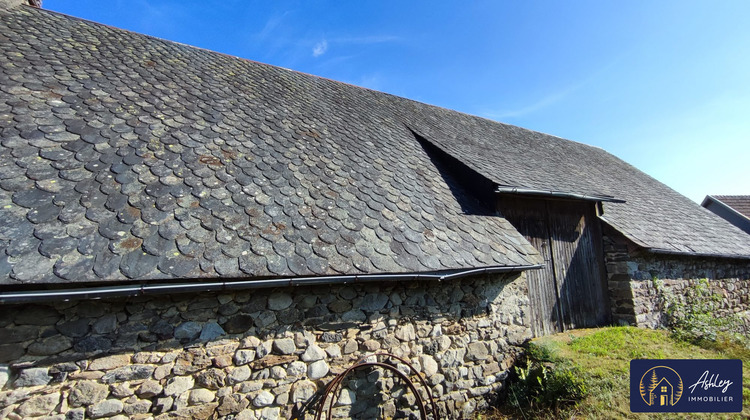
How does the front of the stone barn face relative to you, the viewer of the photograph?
facing the viewer and to the right of the viewer

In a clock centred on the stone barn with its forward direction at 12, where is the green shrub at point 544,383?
The green shrub is roughly at 10 o'clock from the stone barn.
